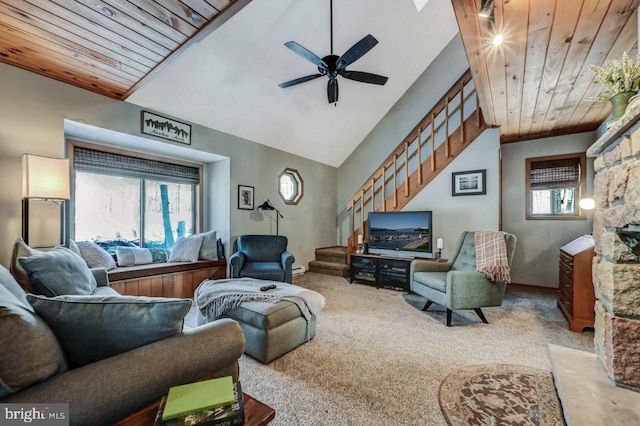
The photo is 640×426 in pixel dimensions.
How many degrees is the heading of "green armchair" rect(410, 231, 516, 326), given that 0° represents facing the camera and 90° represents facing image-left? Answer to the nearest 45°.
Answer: approximately 45°

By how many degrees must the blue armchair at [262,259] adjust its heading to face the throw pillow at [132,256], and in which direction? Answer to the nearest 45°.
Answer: approximately 90° to its right

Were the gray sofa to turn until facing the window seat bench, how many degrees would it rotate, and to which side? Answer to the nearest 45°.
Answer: approximately 45° to its left

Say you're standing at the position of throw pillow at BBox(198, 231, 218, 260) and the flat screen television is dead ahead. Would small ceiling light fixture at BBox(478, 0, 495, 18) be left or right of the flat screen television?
right

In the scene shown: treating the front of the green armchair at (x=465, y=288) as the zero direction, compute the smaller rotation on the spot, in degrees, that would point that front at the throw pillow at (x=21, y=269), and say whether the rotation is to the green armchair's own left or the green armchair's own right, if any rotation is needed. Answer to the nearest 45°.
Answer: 0° — it already faces it

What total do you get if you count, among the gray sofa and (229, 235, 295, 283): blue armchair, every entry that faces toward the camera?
1

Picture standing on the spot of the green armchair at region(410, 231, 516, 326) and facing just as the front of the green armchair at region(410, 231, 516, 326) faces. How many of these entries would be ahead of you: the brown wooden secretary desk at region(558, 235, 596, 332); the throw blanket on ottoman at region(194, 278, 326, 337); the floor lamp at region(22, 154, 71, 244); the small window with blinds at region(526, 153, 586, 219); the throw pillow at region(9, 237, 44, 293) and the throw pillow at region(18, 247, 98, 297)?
4

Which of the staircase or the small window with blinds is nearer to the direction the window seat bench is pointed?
the small window with blinds

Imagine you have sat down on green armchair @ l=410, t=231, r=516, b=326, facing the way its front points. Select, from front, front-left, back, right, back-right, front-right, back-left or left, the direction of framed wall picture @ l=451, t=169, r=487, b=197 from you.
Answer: back-right

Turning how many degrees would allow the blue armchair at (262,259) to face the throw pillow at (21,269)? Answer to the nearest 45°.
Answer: approximately 45° to its right
